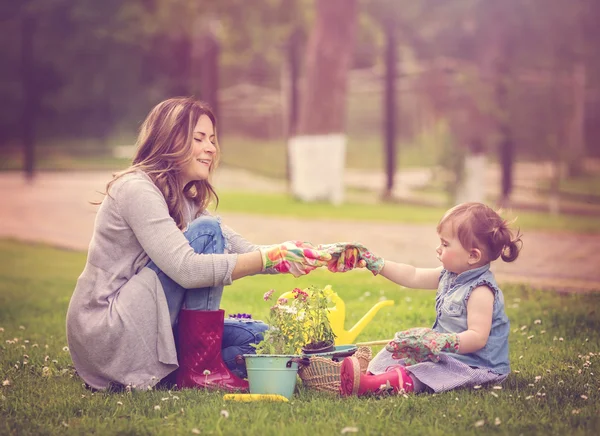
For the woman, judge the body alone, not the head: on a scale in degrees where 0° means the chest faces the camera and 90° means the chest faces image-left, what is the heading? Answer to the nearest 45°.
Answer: approximately 270°

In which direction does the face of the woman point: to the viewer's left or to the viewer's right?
to the viewer's right

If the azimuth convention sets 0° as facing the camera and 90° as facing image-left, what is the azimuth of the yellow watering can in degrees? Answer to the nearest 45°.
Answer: approximately 270°

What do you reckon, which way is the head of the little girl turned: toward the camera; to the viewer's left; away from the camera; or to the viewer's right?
to the viewer's left

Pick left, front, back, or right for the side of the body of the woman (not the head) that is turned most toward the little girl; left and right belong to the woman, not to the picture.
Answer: front

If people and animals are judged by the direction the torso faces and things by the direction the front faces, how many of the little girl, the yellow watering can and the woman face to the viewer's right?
2

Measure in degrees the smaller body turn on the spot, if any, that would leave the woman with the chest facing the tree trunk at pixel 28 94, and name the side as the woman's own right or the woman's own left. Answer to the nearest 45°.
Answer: approximately 90° to the woman's own left

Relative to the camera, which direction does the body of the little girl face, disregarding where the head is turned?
to the viewer's left

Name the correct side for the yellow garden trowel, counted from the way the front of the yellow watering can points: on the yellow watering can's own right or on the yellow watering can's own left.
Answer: on the yellow watering can's own right

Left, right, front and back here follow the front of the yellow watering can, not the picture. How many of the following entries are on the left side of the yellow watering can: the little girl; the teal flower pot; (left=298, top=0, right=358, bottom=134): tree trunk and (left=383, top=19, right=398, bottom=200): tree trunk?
2

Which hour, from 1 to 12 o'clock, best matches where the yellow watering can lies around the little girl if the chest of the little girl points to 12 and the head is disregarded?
The yellow watering can is roughly at 1 o'clock from the little girl.

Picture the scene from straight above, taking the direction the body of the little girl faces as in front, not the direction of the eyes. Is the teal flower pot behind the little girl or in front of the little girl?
in front

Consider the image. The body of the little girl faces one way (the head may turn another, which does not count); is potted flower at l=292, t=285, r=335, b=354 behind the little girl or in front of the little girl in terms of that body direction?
in front

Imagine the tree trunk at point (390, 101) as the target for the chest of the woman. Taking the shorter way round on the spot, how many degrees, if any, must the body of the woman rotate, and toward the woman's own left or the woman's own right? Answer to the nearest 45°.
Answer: approximately 90° to the woman's own left

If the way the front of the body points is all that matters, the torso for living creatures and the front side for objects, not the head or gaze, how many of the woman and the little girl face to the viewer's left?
1
